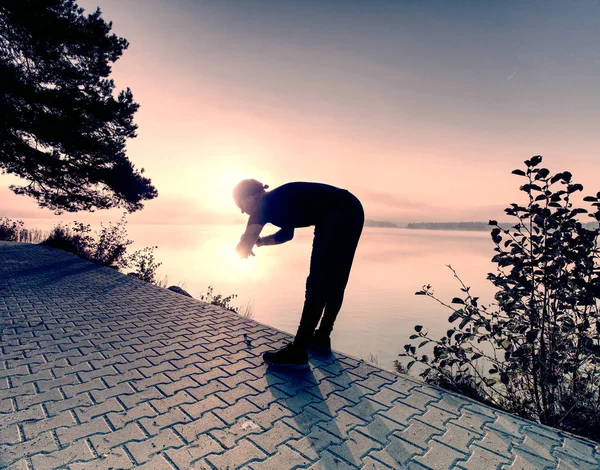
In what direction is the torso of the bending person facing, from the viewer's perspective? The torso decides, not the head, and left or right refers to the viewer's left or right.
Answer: facing to the left of the viewer

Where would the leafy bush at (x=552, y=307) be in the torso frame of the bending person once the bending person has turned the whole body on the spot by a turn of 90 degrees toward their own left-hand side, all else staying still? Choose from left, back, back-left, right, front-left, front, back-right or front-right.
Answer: left

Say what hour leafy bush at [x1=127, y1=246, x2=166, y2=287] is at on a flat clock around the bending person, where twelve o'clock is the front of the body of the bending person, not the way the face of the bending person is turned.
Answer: The leafy bush is roughly at 2 o'clock from the bending person.

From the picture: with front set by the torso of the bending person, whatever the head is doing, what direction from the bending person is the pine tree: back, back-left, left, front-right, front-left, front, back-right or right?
front-right

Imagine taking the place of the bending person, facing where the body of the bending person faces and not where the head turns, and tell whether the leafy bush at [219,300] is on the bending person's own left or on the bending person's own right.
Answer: on the bending person's own right

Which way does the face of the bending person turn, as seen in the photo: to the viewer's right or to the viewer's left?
to the viewer's left
